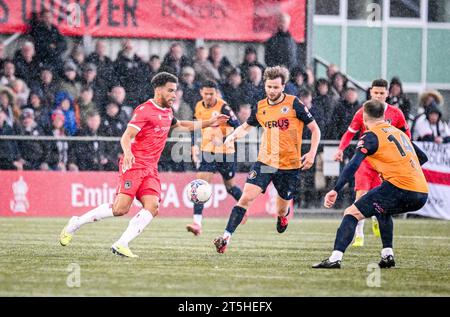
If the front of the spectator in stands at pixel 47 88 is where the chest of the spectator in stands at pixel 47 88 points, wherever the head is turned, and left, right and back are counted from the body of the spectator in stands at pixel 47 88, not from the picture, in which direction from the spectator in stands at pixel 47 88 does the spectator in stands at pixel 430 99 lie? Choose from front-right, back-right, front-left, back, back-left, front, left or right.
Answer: left

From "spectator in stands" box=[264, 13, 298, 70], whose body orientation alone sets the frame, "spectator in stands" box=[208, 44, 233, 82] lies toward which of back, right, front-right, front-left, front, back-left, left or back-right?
right

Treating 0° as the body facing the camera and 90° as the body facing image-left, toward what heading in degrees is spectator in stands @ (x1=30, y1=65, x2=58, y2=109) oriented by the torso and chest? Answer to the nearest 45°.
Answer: approximately 0°

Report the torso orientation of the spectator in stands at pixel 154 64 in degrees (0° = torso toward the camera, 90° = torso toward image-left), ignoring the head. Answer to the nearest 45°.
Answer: approximately 0°

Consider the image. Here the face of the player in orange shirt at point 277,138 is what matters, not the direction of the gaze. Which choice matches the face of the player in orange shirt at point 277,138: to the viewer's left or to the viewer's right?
to the viewer's left

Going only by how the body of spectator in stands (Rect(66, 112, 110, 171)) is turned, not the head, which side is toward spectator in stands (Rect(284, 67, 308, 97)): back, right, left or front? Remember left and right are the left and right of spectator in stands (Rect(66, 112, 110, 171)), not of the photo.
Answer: left

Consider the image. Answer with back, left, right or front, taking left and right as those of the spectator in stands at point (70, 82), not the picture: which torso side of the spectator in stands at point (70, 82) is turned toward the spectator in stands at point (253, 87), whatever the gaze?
left

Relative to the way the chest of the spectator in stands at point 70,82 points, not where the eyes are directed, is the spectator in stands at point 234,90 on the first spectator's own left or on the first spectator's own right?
on the first spectator's own left

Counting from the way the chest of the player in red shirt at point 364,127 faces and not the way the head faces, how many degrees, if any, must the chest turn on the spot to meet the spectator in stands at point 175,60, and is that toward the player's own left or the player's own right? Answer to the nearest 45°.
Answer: approximately 135° to the player's own right
